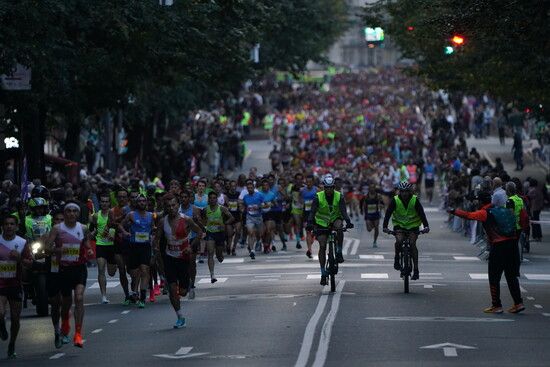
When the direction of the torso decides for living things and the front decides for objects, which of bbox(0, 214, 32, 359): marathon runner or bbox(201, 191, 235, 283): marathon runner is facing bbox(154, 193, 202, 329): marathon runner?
bbox(201, 191, 235, 283): marathon runner

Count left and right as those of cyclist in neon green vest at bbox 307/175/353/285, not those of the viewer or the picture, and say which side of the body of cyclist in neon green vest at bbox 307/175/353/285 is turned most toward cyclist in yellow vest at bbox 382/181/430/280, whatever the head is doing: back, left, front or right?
left

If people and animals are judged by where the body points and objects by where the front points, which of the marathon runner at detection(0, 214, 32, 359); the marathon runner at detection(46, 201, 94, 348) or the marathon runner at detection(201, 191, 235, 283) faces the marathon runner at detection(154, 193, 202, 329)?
the marathon runner at detection(201, 191, 235, 283)

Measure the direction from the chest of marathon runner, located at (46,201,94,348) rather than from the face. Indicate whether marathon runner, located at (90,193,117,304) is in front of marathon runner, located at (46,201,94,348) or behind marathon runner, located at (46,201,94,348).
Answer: behind

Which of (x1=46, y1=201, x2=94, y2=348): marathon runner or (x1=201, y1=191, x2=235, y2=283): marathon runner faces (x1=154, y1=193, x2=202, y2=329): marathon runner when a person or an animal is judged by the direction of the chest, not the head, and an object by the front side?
(x1=201, y1=191, x2=235, y2=283): marathon runner

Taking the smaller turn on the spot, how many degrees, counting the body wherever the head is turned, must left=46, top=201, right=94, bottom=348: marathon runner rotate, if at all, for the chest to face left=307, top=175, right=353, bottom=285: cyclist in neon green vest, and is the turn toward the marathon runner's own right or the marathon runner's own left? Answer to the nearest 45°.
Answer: approximately 135° to the marathon runner's own left
